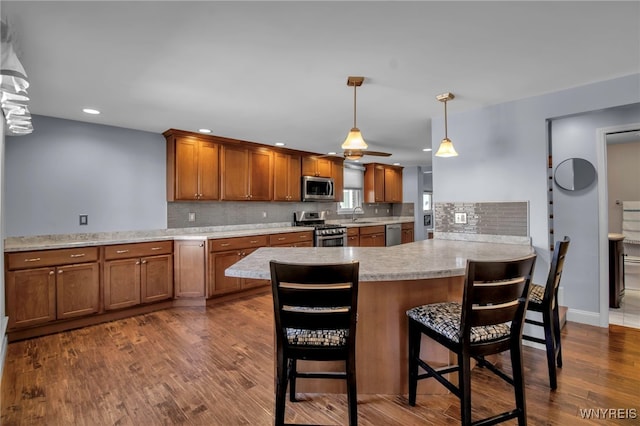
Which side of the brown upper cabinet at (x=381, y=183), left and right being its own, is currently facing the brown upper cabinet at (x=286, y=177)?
right

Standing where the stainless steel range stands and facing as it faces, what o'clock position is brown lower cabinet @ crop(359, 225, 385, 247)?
The brown lower cabinet is roughly at 9 o'clock from the stainless steel range.

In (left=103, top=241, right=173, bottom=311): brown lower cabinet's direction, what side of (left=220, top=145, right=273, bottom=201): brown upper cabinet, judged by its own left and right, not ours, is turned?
right

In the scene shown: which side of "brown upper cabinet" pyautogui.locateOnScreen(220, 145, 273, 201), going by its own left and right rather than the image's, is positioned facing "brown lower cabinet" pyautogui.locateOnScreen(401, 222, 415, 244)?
left
